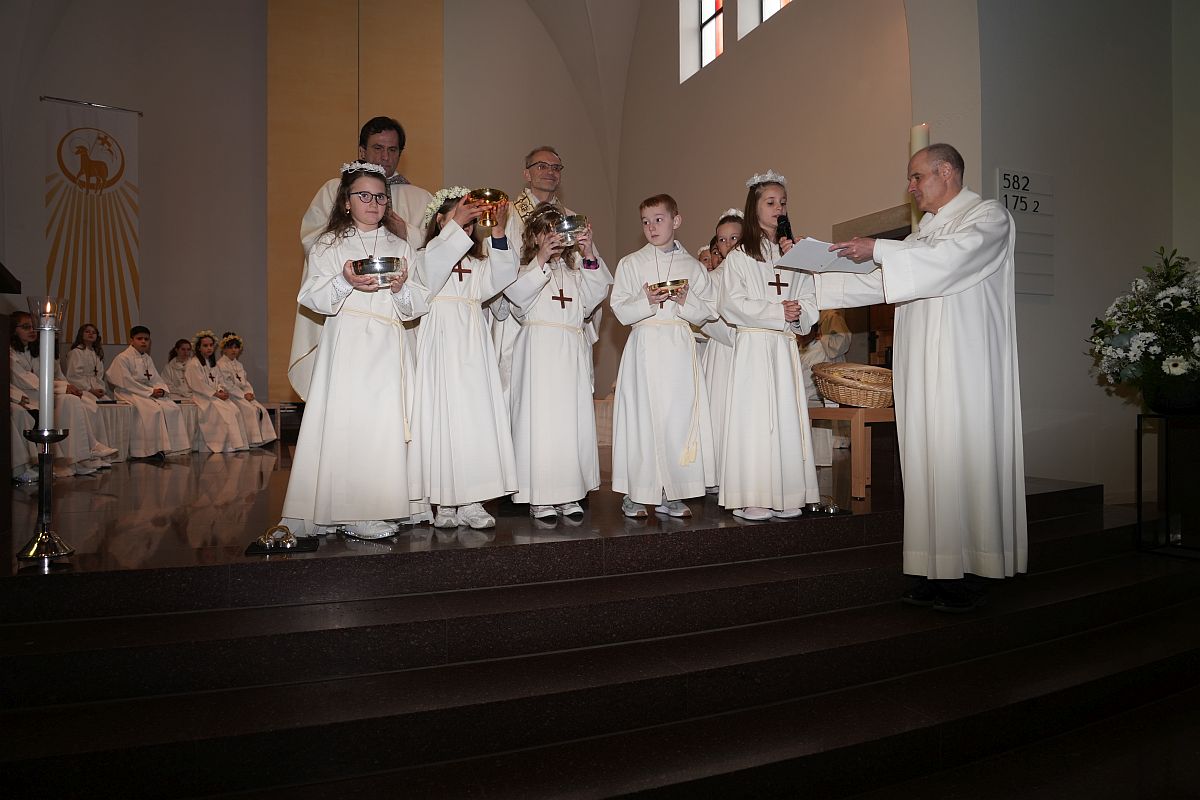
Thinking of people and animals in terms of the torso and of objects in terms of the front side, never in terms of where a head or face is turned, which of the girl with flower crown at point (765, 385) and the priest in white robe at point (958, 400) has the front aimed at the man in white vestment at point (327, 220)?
the priest in white robe

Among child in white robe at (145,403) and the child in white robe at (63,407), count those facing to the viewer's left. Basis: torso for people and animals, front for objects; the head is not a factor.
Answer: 0

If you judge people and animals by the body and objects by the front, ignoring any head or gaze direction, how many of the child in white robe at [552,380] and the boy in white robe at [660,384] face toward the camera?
2

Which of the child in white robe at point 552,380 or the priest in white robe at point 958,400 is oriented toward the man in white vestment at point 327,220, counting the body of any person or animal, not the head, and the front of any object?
the priest in white robe

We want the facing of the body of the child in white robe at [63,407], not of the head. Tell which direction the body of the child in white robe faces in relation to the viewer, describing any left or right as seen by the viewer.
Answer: facing the viewer and to the right of the viewer

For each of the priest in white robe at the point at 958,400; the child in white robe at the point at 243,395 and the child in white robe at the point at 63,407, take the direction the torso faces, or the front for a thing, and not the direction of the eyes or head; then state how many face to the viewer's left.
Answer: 1

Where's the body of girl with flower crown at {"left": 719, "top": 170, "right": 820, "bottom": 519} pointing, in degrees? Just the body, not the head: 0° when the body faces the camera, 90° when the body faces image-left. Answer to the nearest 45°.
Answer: approximately 315°

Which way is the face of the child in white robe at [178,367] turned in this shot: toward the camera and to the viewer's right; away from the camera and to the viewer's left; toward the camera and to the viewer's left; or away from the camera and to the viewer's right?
toward the camera and to the viewer's right

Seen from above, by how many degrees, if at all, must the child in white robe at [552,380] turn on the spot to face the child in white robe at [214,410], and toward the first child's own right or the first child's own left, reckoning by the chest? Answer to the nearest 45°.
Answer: approximately 135° to the first child's own right
